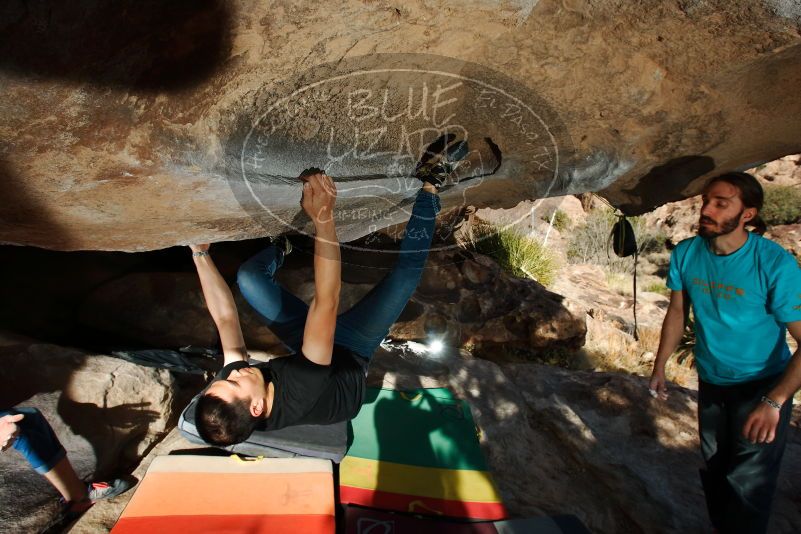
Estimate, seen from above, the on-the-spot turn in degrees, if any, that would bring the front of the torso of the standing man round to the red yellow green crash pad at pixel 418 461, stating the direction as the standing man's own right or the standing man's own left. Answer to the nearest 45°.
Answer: approximately 45° to the standing man's own right

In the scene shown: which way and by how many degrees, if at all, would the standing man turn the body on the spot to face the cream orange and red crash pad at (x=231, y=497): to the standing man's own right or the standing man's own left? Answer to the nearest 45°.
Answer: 0° — they already face it

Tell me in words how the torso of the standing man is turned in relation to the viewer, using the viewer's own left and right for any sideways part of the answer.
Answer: facing the viewer and to the left of the viewer

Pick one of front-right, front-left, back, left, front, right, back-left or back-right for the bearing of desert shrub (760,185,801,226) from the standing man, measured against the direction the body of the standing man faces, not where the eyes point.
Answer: back-right

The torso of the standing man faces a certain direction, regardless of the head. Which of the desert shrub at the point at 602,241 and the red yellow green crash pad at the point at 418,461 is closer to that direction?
the red yellow green crash pad

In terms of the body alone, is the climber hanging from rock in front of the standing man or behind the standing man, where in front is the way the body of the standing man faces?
in front

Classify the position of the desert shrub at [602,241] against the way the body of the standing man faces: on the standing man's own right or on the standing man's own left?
on the standing man's own right

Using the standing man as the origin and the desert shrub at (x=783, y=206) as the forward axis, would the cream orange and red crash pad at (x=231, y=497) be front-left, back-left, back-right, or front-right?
back-left
